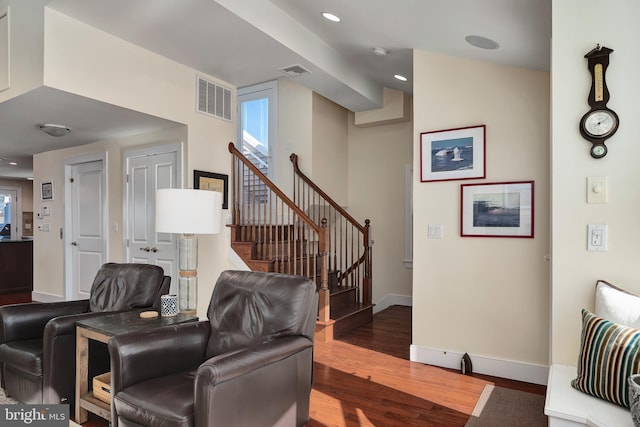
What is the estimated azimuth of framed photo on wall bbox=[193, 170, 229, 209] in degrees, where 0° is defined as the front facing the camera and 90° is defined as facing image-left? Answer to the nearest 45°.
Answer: approximately 315°

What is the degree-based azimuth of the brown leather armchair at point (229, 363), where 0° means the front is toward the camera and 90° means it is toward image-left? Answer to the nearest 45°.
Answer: approximately 45°

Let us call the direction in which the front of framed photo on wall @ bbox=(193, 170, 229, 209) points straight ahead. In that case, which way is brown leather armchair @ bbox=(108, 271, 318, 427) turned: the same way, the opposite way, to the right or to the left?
to the right

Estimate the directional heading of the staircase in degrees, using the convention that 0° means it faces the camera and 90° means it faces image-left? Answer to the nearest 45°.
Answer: approximately 315°

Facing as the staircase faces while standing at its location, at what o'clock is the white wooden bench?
The white wooden bench is roughly at 1 o'clock from the staircase.

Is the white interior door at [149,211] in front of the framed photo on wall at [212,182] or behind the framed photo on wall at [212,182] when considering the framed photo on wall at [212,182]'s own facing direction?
behind

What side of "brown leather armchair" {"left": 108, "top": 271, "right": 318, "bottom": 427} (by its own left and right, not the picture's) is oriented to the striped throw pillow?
left

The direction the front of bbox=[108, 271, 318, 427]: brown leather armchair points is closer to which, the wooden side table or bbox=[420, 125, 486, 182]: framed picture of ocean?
the wooden side table
